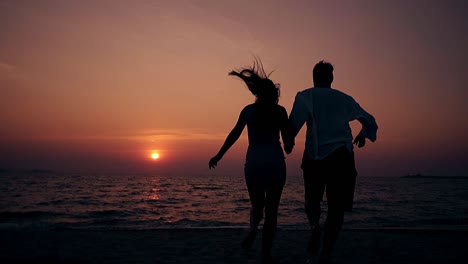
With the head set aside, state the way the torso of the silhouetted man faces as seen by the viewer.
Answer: away from the camera

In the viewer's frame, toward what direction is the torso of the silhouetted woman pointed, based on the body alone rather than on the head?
away from the camera

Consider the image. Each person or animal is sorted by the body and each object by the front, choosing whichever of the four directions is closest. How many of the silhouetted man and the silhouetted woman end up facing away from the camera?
2

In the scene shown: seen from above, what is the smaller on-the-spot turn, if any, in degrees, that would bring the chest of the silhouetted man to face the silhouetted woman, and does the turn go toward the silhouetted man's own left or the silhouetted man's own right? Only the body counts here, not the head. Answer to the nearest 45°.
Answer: approximately 90° to the silhouetted man's own left

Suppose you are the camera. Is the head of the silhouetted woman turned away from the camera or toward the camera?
away from the camera

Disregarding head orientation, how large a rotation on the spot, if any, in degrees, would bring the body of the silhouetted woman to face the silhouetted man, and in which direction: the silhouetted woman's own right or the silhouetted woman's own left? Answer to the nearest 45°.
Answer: approximately 90° to the silhouetted woman's own right
